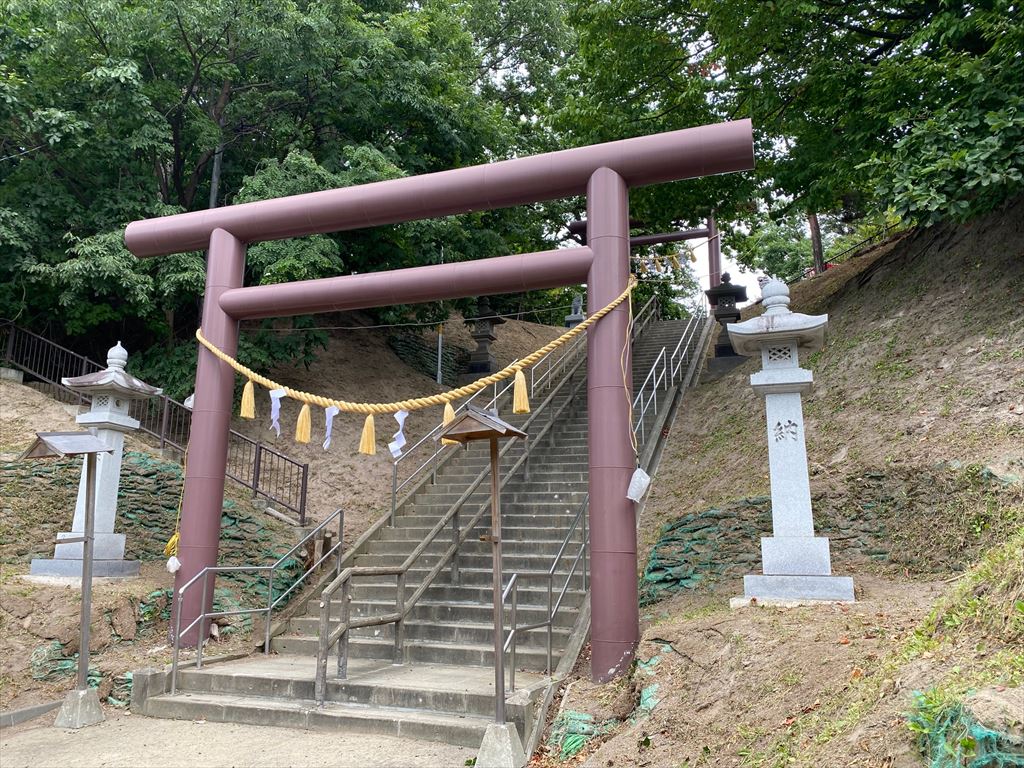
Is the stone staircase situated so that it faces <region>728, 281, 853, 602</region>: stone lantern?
no

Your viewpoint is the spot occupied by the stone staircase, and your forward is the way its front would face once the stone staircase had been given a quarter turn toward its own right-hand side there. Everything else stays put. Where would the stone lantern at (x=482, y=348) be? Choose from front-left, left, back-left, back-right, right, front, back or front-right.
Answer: front-right

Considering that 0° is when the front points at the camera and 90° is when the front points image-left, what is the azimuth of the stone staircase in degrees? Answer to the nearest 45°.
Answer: approximately 45°

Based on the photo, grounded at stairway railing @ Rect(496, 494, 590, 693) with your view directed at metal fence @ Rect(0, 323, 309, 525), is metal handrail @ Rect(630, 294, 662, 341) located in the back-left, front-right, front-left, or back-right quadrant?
front-right

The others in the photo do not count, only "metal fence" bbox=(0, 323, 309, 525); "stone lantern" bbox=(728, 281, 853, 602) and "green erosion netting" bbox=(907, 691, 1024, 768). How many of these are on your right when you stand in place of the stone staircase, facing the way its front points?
1

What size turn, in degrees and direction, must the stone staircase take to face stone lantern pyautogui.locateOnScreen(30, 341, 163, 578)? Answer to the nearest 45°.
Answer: approximately 45° to its right

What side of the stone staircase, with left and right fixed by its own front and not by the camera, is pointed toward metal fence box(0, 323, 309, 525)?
right
